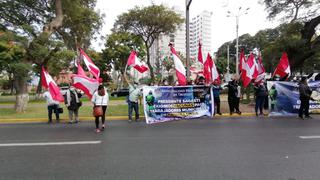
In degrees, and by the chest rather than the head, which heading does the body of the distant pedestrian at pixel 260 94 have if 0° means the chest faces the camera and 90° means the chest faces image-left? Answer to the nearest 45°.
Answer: approximately 0°

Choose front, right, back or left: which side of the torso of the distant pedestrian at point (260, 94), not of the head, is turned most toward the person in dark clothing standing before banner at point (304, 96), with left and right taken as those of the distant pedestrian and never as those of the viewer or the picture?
left

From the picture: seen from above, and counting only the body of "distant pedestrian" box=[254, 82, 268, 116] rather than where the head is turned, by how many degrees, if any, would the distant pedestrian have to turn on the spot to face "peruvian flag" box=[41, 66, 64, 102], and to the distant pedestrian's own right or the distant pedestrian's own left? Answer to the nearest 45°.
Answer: approximately 45° to the distant pedestrian's own right

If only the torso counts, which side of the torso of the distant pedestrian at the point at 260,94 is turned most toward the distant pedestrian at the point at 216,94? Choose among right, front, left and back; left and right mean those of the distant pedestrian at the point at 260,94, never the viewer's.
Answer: right

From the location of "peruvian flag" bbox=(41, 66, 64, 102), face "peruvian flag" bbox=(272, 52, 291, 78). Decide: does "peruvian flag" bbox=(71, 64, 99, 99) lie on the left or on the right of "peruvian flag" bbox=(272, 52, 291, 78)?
right

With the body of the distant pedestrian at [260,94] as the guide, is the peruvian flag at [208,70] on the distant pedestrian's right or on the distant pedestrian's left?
on the distant pedestrian's right

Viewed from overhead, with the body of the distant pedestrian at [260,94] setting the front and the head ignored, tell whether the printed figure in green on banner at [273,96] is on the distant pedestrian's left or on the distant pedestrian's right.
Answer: on the distant pedestrian's left

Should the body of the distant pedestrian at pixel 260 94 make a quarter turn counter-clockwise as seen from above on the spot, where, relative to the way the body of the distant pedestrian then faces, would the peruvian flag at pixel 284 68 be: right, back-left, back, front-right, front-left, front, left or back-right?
front-left

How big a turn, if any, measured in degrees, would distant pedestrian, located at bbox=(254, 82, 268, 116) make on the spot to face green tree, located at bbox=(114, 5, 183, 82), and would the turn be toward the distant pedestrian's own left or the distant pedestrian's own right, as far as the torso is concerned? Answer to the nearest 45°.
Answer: approximately 135° to the distant pedestrian's own right

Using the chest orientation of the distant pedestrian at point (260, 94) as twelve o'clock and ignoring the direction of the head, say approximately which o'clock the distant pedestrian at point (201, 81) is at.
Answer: the distant pedestrian at point (201, 81) is roughly at 3 o'clock from the distant pedestrian at point (260, 94).
